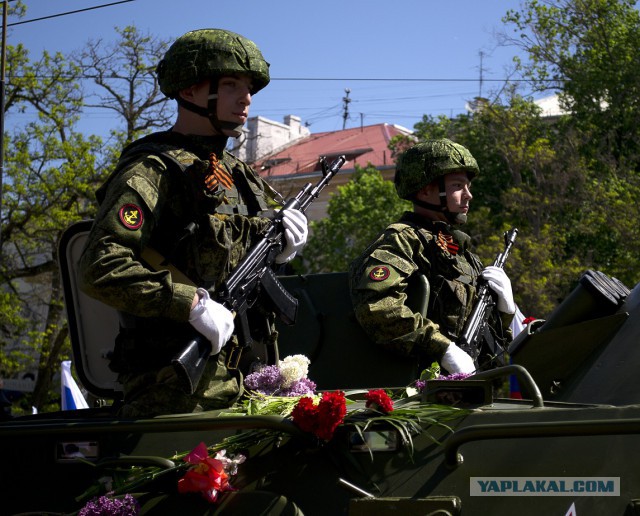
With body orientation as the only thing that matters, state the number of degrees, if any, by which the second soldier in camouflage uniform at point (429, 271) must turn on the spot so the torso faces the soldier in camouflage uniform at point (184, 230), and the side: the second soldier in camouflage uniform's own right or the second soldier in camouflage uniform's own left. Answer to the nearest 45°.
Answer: approximately 90° to the second soldier in camouflage uniform's own right

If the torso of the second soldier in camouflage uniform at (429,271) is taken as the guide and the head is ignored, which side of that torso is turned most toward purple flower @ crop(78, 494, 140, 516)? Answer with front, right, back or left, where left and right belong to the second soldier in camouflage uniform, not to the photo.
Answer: right

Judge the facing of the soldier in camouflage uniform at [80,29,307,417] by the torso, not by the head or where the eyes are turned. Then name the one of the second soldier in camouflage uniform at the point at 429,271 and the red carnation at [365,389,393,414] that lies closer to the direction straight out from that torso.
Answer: the red carnation

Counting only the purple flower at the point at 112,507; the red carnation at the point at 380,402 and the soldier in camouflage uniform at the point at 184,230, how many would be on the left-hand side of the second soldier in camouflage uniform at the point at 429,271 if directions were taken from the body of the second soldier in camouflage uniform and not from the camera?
0

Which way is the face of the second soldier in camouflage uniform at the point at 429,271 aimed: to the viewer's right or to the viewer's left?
to the viewer's right

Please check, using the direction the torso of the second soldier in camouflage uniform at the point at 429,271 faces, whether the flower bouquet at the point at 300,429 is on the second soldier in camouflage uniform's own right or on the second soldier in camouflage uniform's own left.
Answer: on the second soldier in camouflage uniform's own right

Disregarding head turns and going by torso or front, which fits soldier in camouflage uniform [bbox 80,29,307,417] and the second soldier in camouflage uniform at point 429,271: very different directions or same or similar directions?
same or similar directions

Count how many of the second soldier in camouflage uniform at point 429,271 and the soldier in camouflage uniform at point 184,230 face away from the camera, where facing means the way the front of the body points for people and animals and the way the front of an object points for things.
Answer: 0

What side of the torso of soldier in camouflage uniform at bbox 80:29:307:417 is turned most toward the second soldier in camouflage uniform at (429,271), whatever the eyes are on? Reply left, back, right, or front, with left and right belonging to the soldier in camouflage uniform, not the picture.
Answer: left

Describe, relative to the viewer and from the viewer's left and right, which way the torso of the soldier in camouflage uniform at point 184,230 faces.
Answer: facing the viewer and to the right of the viewer

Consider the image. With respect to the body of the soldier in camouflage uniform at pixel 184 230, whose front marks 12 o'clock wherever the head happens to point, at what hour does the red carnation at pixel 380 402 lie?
The red carnation is roughly at 12 o'clock from the soldier in camouflage uniform.
